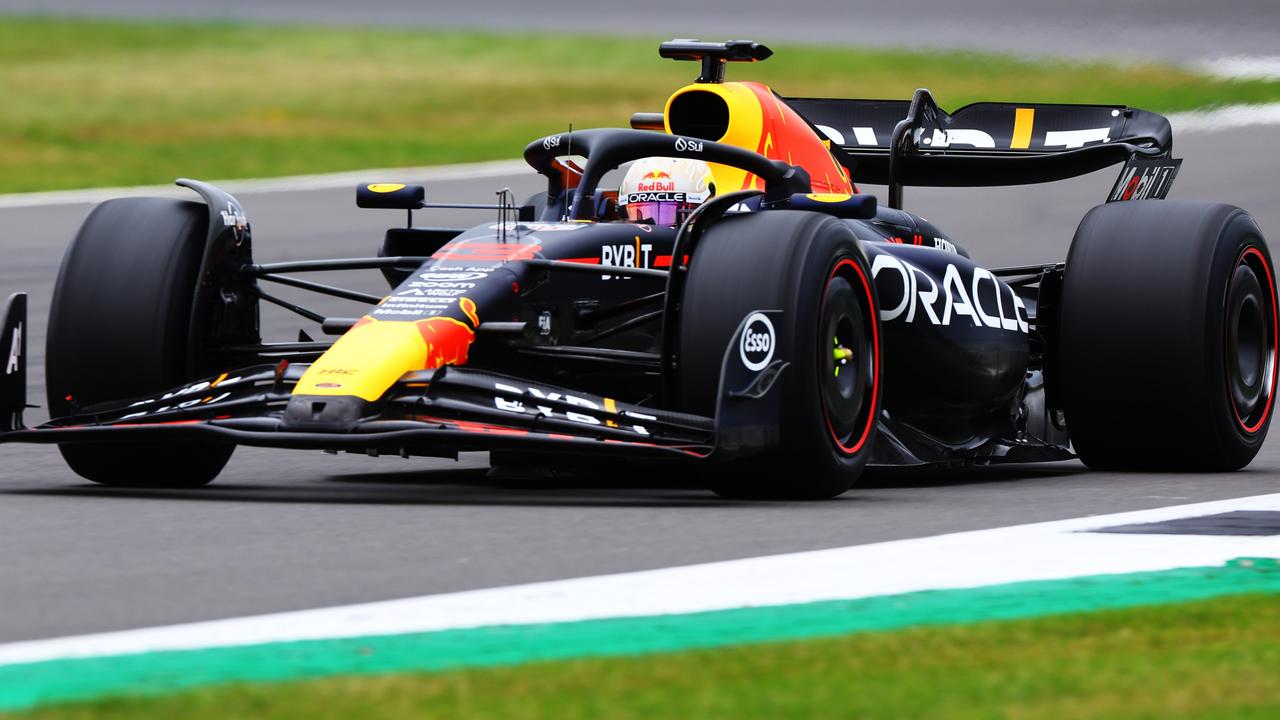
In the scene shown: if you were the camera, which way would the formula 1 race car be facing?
facing the viewer and to the left of the viewer
